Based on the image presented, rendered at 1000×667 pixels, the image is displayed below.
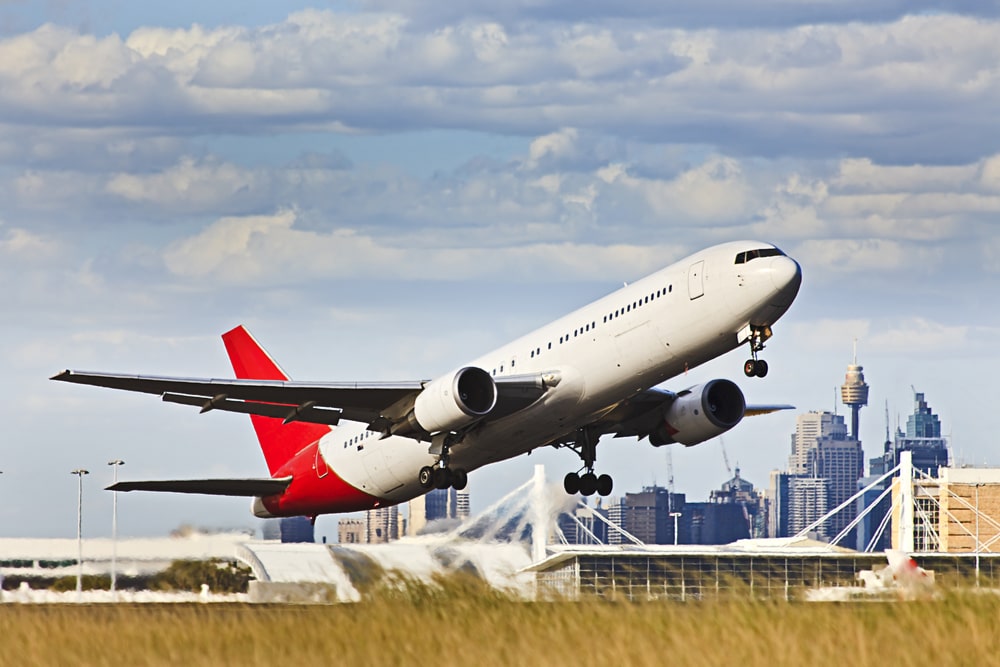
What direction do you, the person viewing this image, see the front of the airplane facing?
facing the viewer and to the right of the viewer
